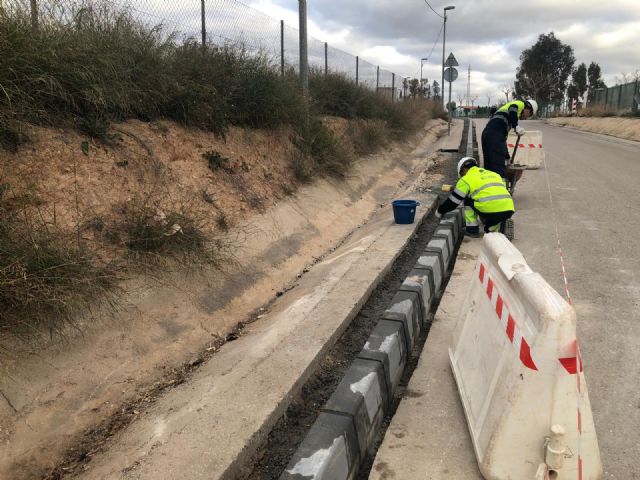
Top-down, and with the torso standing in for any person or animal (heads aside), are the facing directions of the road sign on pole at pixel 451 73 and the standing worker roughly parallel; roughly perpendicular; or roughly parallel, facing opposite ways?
roughly perpendicular

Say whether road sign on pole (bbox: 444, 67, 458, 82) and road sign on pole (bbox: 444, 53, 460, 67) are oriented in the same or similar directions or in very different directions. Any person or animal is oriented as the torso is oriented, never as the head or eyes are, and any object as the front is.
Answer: same or similar directions

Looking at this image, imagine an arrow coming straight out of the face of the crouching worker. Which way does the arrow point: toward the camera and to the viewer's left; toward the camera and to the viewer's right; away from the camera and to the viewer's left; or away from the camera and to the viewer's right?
away from the camera and to the viewer's left

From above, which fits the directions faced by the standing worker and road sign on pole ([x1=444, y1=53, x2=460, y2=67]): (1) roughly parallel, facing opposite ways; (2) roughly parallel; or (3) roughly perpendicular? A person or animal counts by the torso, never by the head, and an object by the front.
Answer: roughly perpendicular

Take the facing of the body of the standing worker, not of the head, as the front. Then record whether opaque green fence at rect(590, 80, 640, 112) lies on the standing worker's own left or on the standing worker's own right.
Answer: on the standing worker's own left
